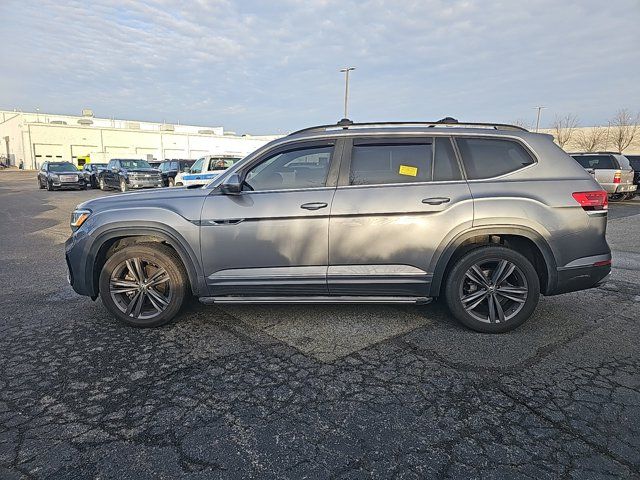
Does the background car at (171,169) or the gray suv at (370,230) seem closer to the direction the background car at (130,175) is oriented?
the gray suv

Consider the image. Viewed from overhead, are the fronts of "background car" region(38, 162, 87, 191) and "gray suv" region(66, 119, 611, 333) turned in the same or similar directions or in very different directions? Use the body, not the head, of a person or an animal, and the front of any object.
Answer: very different directions

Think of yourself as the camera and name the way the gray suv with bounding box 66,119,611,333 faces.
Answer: facing to the left of the viewer

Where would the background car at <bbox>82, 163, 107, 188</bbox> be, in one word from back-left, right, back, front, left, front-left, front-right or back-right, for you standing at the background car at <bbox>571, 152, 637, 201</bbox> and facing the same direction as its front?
front-left

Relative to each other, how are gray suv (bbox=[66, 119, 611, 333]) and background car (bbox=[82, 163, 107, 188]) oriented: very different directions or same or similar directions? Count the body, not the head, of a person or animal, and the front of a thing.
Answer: very different directions

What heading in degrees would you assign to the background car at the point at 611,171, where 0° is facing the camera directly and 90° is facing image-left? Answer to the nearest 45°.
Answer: approximately 135°

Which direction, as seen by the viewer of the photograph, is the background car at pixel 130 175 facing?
facing the viewer and to the right of the viewer

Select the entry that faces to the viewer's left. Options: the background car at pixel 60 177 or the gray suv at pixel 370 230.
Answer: the gray suv

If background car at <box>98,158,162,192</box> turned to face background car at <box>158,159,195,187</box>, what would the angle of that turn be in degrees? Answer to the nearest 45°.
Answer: approximately 90° to its left

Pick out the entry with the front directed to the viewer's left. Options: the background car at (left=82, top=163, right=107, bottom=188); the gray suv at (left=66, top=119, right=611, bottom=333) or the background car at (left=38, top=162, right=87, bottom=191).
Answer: the gray suv

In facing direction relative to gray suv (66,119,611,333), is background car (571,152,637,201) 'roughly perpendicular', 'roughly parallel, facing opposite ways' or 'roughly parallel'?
roughly perpendicular
